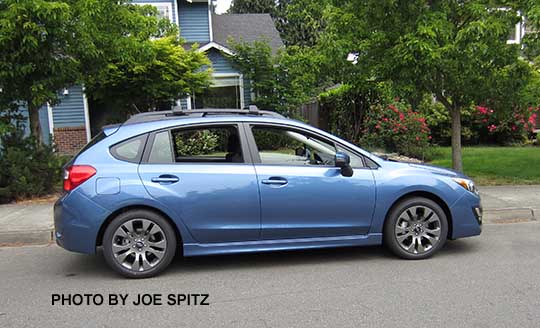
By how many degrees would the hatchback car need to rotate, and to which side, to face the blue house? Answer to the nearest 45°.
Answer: approximately 90° to its left

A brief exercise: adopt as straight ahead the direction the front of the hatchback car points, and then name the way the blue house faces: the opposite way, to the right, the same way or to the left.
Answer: to the right

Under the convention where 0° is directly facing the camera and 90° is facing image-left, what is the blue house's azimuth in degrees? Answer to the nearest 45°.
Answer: approximately 0°

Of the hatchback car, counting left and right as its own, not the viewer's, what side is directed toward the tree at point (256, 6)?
left

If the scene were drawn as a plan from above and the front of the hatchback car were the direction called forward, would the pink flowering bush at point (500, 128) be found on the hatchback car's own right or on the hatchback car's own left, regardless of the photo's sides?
on the hatchback car's own left

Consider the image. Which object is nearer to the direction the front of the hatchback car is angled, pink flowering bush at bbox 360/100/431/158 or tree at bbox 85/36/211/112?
the pink flowering bush

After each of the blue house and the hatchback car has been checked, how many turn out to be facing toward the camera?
1

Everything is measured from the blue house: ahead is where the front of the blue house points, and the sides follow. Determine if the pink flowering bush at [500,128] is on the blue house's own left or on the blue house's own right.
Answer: on the blue house's own left

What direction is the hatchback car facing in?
to the viewer's right

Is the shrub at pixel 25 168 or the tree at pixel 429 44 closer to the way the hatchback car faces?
the tree

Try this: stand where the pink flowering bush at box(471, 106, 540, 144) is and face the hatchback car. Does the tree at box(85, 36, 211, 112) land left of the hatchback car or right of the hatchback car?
right

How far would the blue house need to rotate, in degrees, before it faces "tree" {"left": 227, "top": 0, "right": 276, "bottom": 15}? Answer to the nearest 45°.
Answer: approximately 180°

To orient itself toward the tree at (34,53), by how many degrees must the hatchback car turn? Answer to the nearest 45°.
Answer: approximately 135° to its left
